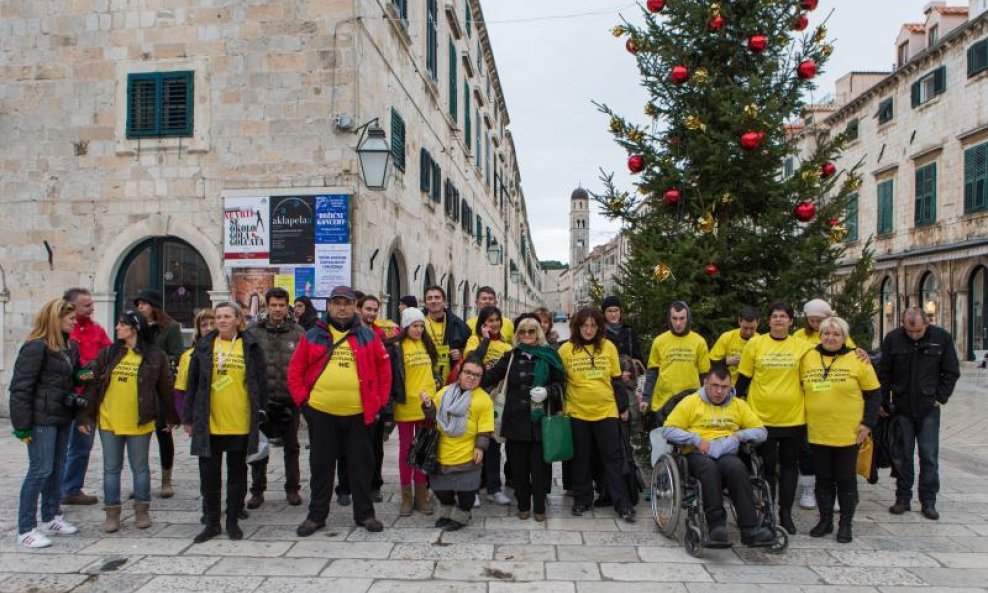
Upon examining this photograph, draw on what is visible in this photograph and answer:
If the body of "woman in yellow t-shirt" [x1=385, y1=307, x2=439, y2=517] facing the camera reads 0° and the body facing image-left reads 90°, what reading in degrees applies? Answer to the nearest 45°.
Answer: approximately 315°

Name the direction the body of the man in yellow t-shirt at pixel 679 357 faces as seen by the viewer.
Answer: toward the camera

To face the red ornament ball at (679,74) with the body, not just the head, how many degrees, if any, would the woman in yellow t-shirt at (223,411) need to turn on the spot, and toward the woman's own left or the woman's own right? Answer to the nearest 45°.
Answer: approximately 90° to the woman's own left

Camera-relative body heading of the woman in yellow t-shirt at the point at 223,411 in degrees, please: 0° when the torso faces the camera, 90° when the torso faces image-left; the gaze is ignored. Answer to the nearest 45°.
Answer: approximately 0°

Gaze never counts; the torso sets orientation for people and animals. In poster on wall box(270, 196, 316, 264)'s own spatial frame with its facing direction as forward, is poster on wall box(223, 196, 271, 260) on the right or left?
on its right

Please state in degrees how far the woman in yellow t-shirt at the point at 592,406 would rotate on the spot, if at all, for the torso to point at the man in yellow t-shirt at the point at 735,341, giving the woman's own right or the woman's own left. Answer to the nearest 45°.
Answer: approximately 135° to the woman's own left

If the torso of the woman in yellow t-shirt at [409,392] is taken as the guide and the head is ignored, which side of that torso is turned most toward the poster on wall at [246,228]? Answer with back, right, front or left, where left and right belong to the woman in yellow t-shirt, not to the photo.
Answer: back

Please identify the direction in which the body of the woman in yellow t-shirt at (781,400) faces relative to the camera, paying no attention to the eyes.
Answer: toward the camera

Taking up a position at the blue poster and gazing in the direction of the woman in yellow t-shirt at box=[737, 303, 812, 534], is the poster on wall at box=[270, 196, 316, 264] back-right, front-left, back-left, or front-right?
back-right

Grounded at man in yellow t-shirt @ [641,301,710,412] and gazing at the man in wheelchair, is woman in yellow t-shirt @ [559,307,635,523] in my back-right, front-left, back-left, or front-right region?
front-right

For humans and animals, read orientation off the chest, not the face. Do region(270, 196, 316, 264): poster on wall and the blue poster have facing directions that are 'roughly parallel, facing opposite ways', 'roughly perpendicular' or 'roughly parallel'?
roughly parallel

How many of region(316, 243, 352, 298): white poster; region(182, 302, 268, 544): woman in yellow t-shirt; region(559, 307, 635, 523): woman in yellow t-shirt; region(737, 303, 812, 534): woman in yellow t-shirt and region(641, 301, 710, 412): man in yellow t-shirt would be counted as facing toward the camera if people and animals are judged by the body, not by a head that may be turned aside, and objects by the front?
5

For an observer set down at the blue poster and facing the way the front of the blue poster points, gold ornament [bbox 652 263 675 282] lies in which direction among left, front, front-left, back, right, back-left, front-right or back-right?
front-left

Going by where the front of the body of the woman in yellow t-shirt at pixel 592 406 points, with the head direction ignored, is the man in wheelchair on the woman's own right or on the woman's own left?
on the woman's own left

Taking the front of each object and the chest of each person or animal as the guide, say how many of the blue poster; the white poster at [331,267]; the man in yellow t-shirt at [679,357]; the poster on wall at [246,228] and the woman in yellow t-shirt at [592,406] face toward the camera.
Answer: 5

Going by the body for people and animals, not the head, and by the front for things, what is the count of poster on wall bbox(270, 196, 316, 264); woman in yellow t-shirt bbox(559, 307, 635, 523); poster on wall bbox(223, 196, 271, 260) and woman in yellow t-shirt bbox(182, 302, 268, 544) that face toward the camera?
4

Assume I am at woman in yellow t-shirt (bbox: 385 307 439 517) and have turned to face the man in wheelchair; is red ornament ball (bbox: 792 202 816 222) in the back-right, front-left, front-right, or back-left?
front-left

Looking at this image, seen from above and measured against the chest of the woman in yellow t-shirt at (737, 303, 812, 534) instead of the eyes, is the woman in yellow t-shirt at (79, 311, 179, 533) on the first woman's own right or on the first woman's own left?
on the first woman's own right

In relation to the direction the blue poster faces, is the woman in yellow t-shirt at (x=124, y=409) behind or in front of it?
in front
